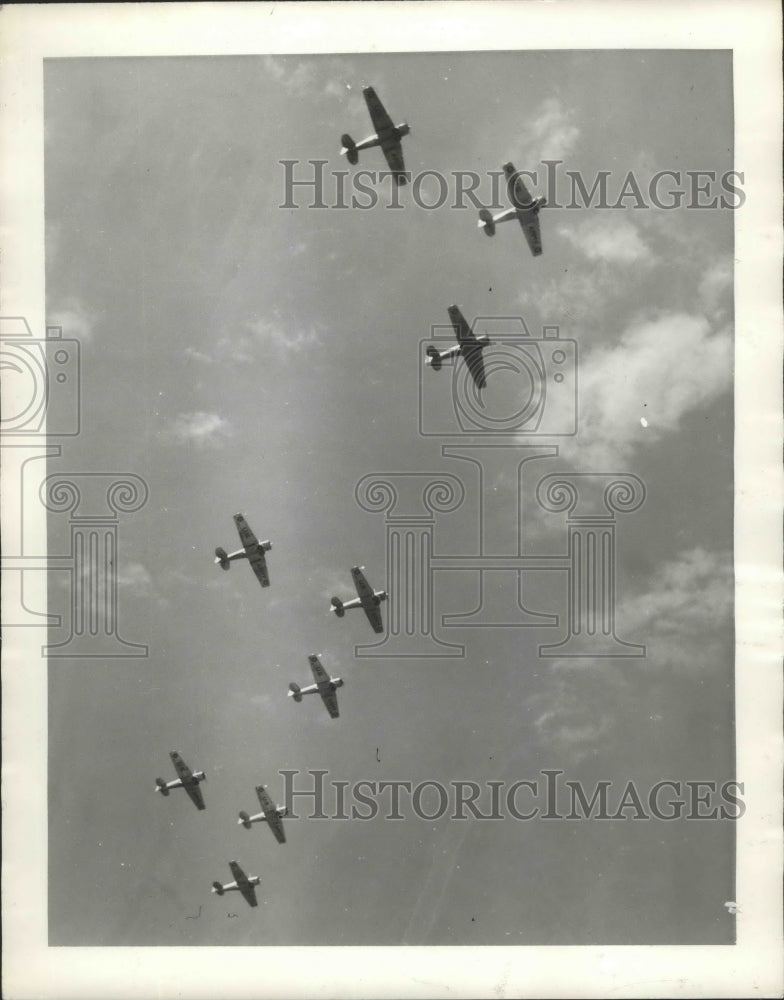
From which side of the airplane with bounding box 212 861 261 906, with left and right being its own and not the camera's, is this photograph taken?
right

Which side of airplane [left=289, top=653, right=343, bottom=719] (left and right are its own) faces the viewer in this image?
right

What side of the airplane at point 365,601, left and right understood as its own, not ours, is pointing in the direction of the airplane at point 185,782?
back

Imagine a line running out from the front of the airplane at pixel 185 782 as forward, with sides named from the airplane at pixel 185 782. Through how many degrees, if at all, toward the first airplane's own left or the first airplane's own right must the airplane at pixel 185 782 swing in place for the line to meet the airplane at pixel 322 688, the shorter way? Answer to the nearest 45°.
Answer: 0° — it already faces it

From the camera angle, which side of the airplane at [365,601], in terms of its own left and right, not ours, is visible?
right

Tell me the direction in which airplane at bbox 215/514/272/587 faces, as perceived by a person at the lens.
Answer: facing to the right of the viewer

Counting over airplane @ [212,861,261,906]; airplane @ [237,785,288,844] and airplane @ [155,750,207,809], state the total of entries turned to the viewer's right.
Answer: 3

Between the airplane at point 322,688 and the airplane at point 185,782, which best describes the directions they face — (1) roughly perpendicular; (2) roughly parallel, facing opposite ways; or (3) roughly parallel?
roughly parallel

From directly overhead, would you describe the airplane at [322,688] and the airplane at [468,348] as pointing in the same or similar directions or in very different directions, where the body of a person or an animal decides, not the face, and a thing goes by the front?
same or similar directions

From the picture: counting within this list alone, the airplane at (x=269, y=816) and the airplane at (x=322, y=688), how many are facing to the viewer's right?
2

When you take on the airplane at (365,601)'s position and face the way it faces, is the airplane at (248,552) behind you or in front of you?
behind
